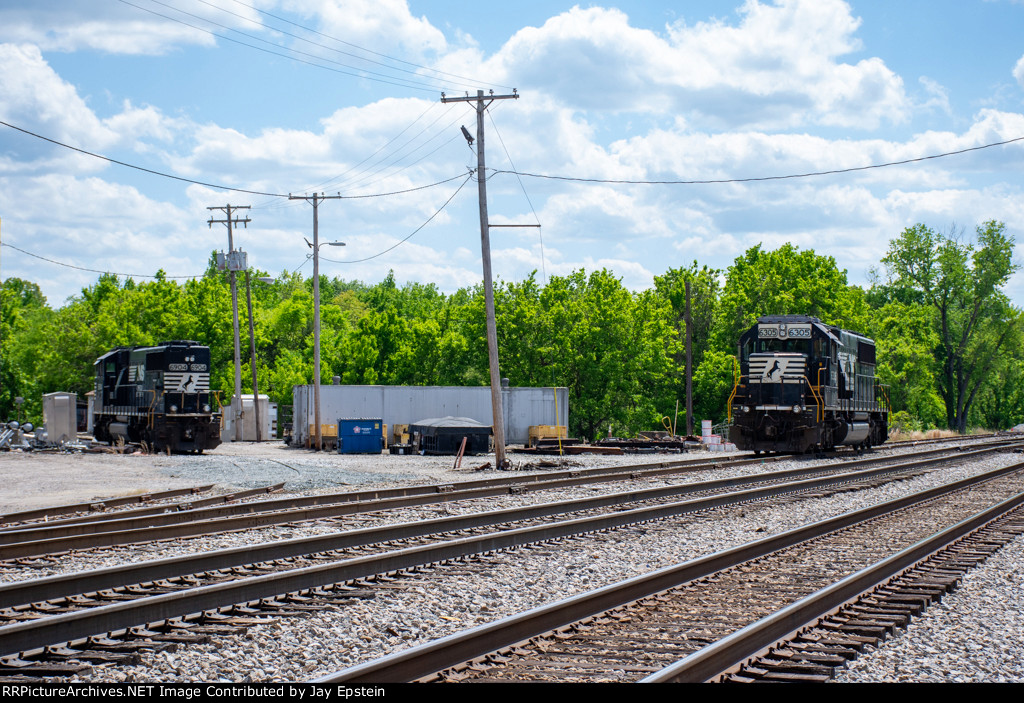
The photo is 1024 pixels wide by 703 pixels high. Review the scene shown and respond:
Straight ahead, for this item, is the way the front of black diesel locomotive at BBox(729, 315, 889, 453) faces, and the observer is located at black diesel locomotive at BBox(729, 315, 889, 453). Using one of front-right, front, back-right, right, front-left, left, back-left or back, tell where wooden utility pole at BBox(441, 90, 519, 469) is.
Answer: front-right

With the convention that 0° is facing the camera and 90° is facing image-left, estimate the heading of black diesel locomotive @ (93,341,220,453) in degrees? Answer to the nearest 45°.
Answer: approximately 315°

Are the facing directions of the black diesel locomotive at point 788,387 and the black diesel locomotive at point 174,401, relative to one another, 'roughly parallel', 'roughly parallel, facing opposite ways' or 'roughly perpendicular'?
roughly perpendicular

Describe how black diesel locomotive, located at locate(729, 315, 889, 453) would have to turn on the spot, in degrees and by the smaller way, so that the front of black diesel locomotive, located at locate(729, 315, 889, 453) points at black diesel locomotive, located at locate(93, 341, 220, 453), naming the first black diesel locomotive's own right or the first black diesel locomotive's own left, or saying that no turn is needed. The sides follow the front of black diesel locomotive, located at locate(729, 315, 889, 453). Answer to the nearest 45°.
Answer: approximately 90° to the first black diesel locomotive's own right

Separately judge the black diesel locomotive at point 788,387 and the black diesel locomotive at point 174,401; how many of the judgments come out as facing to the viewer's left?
0

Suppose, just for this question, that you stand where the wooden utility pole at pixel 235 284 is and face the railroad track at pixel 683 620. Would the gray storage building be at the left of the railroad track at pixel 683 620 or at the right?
left

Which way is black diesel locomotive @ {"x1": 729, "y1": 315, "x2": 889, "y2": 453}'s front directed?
toward the camera

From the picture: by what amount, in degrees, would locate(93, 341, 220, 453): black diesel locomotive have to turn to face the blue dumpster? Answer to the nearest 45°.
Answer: approximately 45° to its left
